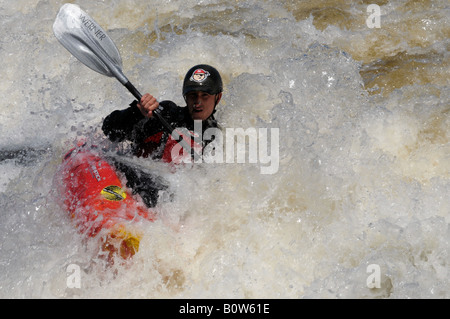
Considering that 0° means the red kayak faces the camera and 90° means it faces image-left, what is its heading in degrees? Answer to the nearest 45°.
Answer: approximately 45°

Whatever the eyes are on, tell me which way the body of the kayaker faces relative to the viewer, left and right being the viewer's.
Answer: facing the viewer and to the left of the viewer
